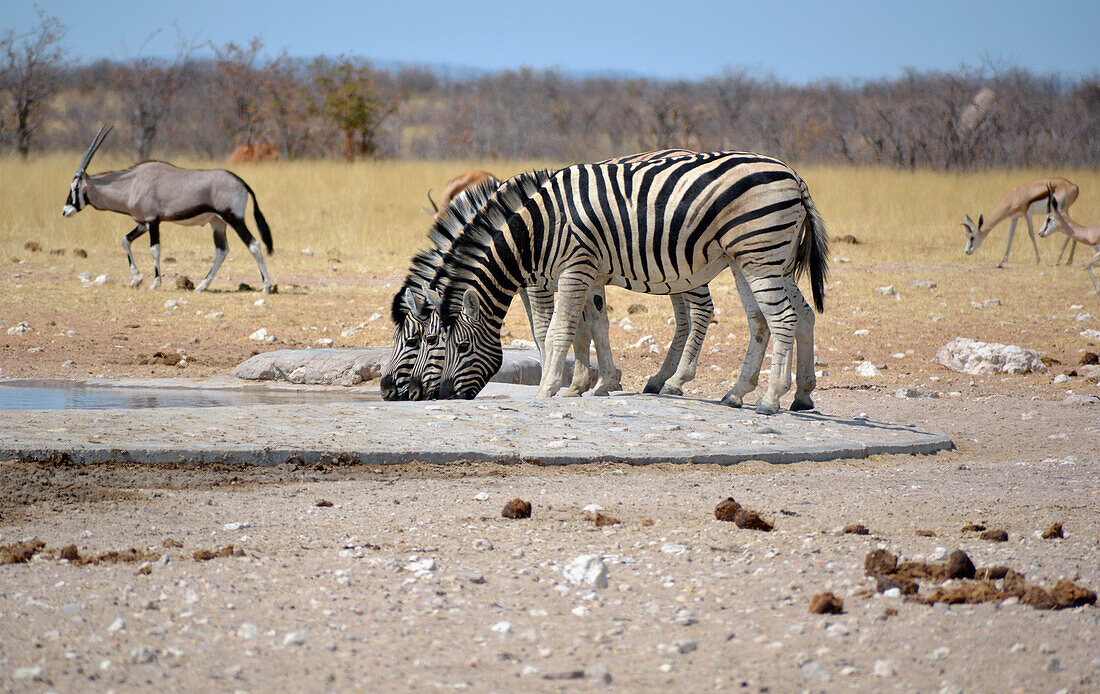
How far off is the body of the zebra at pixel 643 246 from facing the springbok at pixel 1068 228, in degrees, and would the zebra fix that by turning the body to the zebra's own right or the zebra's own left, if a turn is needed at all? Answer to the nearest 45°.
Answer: approximately 135° to the zebra's own right

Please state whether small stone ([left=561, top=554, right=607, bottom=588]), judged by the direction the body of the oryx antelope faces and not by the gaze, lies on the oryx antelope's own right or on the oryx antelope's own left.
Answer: on the oryx antelope's own left

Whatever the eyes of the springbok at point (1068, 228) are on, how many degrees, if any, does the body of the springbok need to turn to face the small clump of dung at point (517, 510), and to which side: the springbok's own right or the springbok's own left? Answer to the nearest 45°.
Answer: approximately 90° to the springbok's own left

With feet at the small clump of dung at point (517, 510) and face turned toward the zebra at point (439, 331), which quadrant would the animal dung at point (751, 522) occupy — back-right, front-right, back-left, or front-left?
back-right

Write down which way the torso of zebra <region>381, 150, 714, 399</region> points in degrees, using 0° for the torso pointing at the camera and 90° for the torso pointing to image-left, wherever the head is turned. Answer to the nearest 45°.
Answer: approximately 90°

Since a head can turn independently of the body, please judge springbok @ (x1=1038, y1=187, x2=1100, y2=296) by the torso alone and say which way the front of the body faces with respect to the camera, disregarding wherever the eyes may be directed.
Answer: to the viewer's left

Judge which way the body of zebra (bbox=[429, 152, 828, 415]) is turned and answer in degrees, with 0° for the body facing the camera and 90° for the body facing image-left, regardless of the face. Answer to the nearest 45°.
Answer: approximately 90°

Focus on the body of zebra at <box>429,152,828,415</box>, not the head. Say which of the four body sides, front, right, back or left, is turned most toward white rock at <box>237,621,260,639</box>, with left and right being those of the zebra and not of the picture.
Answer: left

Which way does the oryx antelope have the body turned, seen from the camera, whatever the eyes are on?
to the viewer's left

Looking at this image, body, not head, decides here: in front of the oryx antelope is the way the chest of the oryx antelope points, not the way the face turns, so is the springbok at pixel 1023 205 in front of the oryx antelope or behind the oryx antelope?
behind
